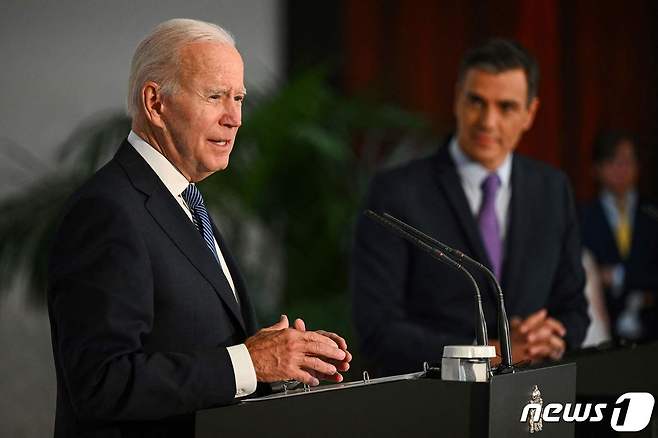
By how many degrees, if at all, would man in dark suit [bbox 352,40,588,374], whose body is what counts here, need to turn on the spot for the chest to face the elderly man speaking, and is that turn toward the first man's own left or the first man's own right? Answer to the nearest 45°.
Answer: approximately 90° to the first man's own right

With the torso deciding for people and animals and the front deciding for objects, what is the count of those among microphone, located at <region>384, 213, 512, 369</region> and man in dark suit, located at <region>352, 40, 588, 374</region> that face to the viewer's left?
1

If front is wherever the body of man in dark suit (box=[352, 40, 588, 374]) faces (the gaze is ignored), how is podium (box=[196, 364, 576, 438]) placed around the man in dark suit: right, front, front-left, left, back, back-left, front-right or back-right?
front-right

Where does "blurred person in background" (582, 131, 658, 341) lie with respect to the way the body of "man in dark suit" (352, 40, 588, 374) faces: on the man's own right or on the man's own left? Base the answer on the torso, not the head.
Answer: on the man's own left

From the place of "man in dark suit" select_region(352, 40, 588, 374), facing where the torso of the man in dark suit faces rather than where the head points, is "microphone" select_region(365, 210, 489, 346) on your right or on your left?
on your right

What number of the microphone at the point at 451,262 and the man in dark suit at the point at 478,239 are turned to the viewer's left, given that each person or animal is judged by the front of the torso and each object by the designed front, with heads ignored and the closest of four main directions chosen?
1

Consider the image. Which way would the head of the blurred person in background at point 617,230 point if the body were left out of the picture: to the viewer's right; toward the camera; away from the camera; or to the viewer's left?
toward the camera

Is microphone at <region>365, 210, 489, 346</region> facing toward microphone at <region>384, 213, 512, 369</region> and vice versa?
no

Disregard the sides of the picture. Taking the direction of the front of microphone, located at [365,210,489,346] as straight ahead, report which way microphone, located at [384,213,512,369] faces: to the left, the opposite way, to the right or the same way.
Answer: the same way

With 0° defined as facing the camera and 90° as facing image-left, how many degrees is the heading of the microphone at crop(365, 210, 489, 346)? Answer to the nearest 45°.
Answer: approximately 90°

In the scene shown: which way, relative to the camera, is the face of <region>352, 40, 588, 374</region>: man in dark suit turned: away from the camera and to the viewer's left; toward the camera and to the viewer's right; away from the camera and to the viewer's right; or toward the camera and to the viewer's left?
toward the camera and to the viewer's left

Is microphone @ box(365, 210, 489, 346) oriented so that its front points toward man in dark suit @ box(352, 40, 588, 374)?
no

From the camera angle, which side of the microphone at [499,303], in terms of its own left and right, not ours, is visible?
left

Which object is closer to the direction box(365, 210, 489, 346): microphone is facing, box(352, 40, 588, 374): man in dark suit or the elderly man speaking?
the elderly man speaking

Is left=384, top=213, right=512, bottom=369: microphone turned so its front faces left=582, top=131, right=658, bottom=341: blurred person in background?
no

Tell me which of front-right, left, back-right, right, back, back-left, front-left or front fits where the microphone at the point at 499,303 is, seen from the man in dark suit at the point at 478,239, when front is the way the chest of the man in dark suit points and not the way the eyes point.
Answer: front-right

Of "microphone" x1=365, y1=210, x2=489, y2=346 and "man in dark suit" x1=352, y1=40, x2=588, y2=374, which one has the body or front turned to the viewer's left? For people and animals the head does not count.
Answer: the microphone

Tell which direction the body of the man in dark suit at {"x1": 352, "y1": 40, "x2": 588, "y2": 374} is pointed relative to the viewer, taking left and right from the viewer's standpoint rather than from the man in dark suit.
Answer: facing the viewer and to the right of the viewer
